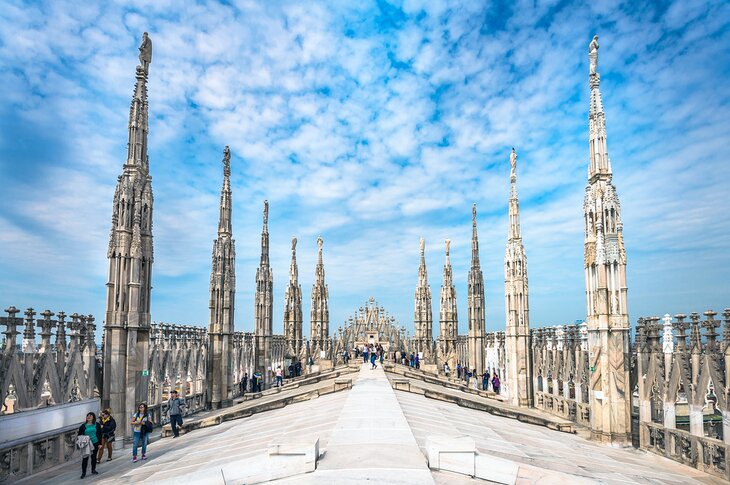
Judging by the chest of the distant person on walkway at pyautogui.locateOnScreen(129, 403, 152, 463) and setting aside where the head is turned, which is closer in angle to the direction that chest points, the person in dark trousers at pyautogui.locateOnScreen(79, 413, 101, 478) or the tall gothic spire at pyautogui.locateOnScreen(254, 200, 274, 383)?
the person in dark trousers

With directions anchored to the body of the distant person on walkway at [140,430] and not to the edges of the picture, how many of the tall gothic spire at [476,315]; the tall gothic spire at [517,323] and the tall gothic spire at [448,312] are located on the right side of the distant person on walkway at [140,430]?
0

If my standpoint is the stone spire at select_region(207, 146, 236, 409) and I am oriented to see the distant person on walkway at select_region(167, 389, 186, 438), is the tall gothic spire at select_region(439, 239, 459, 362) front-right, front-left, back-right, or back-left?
back-left

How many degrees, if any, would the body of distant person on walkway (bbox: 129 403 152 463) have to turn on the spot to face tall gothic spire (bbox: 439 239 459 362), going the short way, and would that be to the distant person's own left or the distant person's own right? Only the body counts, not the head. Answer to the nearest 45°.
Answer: approximately 135° to the distant person's own left

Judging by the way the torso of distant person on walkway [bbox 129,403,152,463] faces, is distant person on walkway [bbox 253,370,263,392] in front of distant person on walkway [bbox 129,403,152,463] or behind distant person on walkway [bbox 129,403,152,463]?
behind

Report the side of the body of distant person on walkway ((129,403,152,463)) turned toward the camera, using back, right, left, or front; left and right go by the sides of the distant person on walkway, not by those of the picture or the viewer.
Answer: front

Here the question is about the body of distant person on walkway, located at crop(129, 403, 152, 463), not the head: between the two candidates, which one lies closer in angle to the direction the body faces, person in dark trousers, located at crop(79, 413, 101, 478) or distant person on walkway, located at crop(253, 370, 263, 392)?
the person in dark trousers

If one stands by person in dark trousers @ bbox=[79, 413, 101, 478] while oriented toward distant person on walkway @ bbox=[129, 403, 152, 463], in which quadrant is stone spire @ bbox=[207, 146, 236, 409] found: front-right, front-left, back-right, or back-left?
front-left
